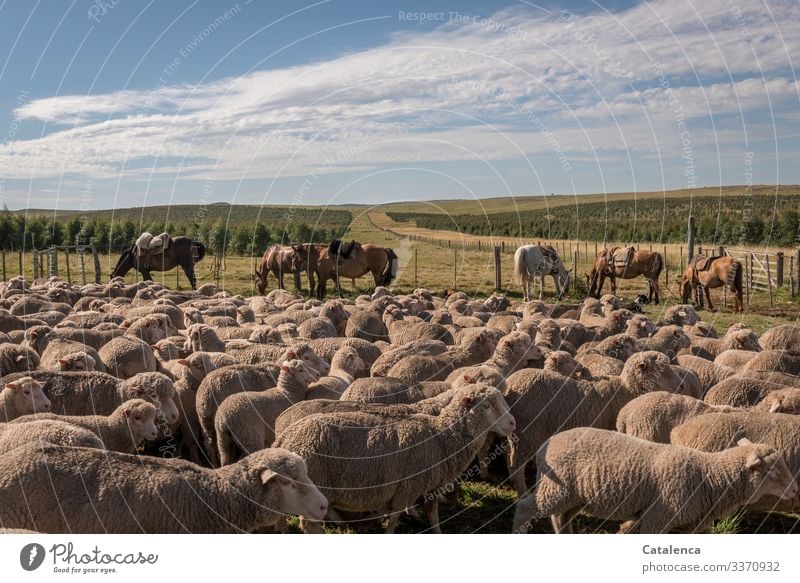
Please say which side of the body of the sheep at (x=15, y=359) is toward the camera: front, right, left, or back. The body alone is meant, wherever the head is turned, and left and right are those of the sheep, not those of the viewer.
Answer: right

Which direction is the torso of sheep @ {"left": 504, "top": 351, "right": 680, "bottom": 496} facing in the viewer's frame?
to the viewer's right

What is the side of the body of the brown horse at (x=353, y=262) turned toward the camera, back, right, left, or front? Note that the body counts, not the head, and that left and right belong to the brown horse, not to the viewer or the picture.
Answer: left

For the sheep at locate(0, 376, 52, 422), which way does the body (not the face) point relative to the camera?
to the viewer's right

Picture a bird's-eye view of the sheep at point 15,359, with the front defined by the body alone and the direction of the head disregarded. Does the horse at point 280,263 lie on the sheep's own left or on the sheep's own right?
on the sheep's own left

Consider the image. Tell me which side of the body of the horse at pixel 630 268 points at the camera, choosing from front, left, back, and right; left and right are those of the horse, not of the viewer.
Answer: left
